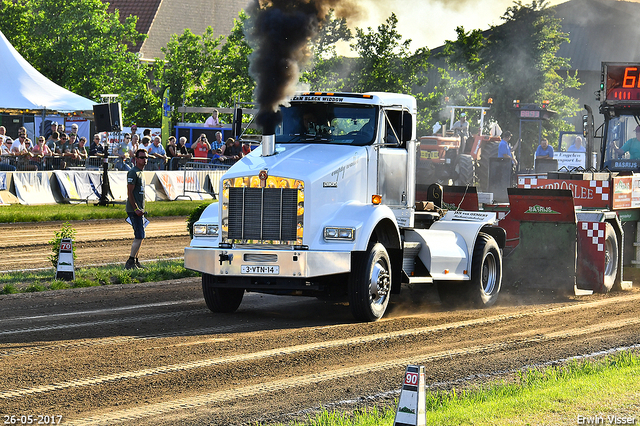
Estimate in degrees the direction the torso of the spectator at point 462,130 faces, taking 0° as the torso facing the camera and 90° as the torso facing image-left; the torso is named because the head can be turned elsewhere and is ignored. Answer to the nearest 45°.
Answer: approximately 45°

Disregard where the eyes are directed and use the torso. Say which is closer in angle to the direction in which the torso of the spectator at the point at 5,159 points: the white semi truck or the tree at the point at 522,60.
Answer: the white semi truck

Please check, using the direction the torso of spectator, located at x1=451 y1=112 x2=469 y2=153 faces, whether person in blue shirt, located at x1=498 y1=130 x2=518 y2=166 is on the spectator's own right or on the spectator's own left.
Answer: on the spectator's own left

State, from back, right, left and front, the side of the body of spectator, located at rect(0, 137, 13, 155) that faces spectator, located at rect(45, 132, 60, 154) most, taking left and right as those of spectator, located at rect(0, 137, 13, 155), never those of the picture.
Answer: left

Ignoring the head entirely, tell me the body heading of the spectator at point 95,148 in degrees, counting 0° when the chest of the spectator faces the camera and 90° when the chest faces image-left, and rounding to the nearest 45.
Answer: approximately 315°

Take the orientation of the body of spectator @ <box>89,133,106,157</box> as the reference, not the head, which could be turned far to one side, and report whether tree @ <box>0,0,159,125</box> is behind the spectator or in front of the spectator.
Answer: behind
